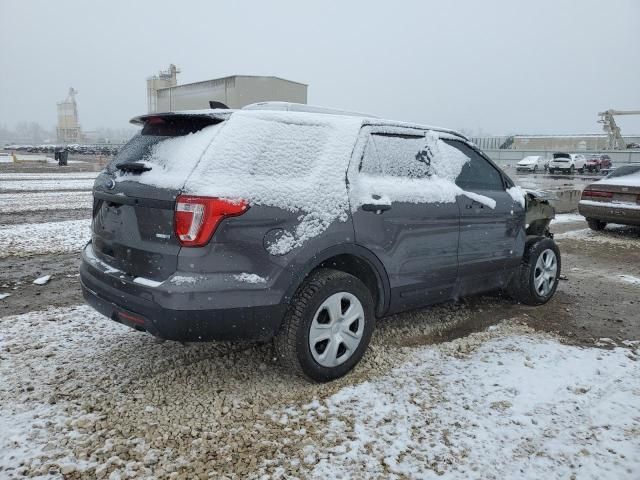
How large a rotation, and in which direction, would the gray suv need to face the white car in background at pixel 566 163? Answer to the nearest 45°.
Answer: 0° — it already faces it

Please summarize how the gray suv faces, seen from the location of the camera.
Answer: facing away from the viewer and to the right of the viewer

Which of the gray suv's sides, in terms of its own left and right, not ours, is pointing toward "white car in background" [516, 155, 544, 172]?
front

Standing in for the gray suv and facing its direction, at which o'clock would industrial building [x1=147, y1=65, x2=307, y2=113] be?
The industrial building is roughly at 10 o'clock from the gray suv.

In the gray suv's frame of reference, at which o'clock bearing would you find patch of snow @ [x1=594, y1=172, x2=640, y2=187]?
The patch of snow is roughly at 12 o'clock from the gray suv.

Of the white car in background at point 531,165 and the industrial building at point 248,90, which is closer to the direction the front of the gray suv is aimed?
the white car in background

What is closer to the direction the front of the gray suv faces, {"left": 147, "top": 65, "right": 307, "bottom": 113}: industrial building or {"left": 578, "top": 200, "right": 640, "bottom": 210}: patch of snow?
the patch of snow

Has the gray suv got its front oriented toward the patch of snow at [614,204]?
yes
